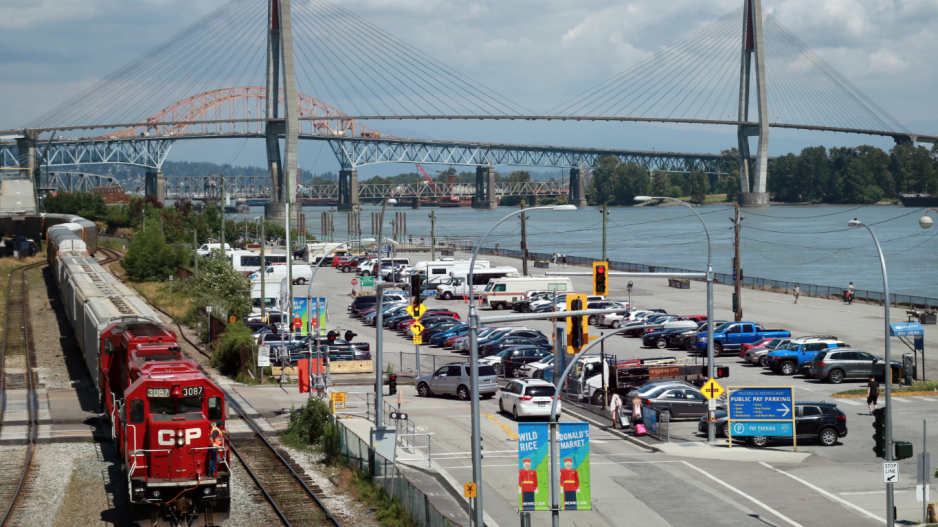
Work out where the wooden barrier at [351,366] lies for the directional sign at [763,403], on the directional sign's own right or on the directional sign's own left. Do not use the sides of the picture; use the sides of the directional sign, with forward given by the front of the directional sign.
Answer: on the directional sign's own right

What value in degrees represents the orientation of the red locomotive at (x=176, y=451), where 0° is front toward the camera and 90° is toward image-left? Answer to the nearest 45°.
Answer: approximately 0°

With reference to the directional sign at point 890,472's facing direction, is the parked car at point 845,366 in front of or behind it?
behind

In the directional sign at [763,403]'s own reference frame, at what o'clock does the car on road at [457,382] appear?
The car on road is roughly at 4 o'clock from the directional sign.

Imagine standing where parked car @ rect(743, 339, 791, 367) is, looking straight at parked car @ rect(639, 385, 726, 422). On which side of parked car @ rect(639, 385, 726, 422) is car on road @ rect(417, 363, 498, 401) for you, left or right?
right

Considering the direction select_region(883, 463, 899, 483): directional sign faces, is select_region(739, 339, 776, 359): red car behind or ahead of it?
behind
